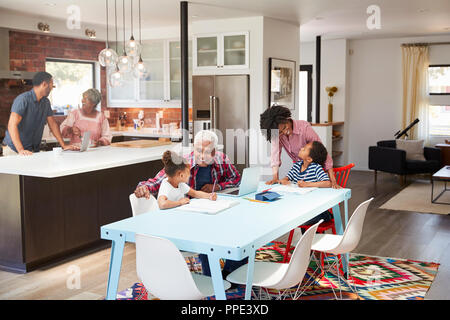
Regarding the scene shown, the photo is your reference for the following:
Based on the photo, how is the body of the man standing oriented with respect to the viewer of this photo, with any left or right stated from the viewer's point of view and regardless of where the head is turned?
facing the viewer and to the right of the viewer

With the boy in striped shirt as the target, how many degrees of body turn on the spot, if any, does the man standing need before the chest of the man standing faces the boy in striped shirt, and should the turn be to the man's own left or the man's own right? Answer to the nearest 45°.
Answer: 0° — they already face them

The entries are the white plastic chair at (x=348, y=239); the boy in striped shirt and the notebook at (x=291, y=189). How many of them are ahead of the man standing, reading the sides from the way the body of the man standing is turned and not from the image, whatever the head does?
3

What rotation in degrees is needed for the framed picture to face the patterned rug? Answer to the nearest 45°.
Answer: approximately 45° to its right

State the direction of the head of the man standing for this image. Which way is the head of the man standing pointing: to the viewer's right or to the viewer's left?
to the viewer's right

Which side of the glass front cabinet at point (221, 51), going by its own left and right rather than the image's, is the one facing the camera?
front

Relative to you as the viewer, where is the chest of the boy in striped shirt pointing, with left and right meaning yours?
facing the viewer and to the left of the viewer

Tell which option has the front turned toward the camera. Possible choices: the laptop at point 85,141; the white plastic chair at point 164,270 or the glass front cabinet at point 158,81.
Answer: the glass front cabinet
